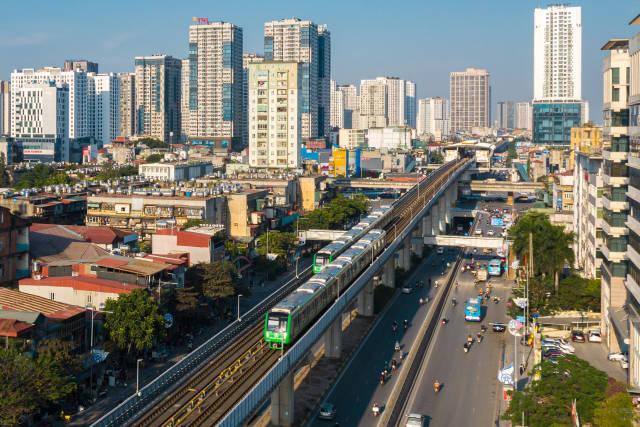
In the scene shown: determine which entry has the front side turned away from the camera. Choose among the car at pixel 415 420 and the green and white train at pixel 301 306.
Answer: the car

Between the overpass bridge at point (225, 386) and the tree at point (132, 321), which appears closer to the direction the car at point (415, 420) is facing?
the tree

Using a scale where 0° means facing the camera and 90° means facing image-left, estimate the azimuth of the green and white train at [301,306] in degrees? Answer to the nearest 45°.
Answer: approximately 45°

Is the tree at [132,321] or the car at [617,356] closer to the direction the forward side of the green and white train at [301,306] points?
the tree

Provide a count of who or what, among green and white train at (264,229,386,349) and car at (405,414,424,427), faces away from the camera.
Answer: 1

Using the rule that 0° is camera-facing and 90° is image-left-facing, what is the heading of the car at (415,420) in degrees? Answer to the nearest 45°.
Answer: approximately 180°

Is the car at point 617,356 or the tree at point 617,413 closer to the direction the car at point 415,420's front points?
the car

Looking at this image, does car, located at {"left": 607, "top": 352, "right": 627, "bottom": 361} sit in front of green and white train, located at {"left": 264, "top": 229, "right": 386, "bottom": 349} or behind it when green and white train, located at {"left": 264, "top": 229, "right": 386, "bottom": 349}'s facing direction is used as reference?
behind
